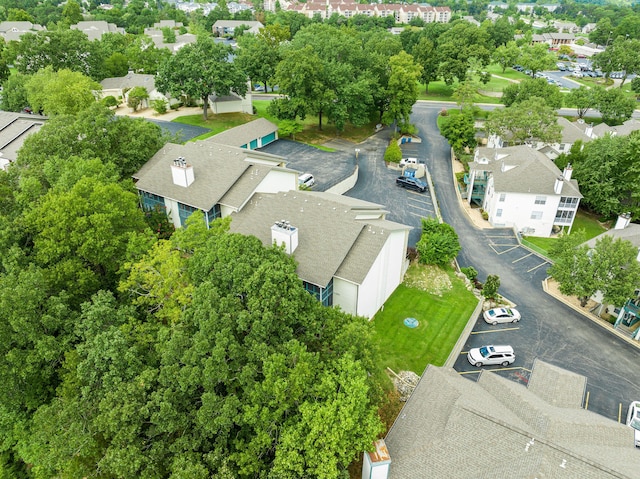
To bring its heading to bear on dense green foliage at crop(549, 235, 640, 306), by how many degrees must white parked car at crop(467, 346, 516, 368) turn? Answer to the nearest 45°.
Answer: approximately 135° to its right

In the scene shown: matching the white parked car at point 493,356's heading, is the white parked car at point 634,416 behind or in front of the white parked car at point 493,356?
behind

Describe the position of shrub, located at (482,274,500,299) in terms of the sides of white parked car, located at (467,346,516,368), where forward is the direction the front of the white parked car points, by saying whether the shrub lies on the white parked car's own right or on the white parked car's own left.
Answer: on the white parked car's own right

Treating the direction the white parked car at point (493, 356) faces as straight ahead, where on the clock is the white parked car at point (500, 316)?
the white parked car at point (500, 316) is roughly at 3 o'clock from the white parked car at point (493, 356).

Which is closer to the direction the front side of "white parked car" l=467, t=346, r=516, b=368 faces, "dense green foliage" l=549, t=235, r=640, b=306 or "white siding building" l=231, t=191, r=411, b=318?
the white siding building

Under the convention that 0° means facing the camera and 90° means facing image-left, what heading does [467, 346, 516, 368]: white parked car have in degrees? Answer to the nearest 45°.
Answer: approximately 90°

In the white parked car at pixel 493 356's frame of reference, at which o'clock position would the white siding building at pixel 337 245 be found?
The white siding building is roughly at 2 o'clock from the white parked car.

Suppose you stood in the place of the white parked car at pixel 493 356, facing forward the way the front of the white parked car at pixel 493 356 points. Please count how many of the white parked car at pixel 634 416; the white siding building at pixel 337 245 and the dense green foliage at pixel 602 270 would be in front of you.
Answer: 1

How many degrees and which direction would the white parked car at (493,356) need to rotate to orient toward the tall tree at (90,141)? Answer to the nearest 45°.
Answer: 0° — it already faces it

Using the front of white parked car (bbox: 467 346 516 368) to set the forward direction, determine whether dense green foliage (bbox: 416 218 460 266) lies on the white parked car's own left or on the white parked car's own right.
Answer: on the white parked car's own right

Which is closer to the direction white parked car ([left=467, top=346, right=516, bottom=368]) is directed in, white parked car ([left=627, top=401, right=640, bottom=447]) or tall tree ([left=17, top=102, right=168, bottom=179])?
the tall tree

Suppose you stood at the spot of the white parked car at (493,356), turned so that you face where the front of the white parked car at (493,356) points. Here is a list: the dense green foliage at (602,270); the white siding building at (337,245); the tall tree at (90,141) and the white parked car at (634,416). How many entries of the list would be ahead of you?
2

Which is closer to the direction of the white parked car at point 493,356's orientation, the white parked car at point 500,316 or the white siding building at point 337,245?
the white siding building

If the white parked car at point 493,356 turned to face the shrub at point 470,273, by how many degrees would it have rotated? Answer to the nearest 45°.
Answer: approximately 90° to its right
